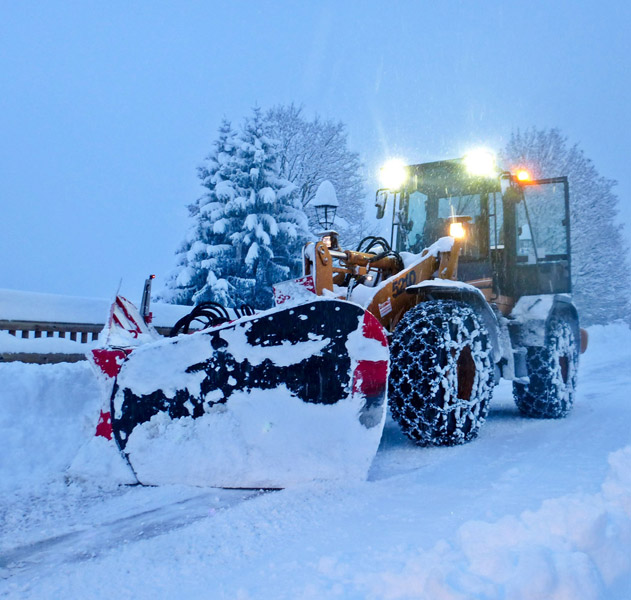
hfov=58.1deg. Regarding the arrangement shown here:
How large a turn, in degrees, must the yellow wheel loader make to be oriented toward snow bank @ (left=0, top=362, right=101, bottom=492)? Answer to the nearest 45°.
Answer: approximately 45° to its right

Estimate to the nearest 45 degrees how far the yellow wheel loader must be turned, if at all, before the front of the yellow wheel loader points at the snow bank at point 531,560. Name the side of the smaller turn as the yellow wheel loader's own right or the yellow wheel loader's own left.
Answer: approximately 45° to the yellow wheel loader's own left

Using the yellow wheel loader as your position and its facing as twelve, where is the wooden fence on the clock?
The wooden fence is roughly at 3 o'clock from the yellow wheel loader.

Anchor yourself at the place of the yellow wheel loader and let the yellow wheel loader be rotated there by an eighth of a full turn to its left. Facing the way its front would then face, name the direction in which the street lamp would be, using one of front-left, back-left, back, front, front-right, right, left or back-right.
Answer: back

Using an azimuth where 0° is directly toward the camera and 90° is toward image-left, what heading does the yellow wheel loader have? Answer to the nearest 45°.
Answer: approximately 45°

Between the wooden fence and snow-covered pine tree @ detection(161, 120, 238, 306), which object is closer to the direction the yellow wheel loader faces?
the wooden fence

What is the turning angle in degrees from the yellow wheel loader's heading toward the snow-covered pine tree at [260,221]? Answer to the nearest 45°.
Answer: approximately 135° to its right
